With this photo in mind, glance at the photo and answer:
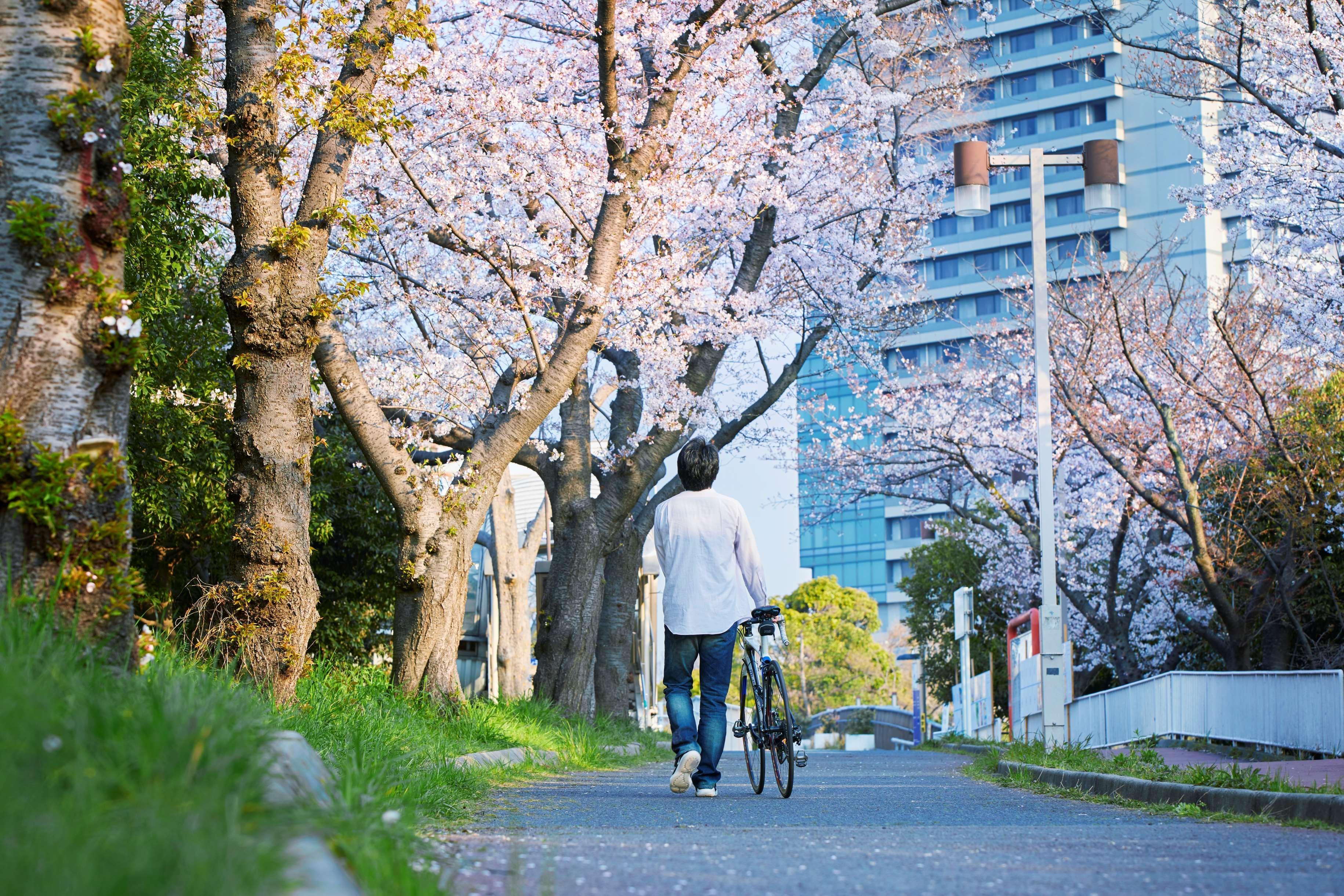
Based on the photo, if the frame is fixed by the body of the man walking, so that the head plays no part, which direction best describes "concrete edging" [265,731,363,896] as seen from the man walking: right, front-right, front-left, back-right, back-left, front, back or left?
back

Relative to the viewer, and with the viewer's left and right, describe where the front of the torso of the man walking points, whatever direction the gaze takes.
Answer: facing away from the viewer

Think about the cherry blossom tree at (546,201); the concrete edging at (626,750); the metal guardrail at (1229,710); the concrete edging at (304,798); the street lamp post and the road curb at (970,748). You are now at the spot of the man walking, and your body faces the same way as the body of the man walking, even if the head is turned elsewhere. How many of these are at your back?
1

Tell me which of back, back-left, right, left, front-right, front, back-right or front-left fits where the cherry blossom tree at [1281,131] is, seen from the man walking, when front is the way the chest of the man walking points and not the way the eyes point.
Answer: front-right

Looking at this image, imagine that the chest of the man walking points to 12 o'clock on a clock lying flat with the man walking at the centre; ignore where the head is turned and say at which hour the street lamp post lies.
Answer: The street lamp post is roughly at 1 o'clock from the man walking.

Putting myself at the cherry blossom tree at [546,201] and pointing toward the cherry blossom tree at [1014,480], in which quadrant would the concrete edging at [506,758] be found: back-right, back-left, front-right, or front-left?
back-right

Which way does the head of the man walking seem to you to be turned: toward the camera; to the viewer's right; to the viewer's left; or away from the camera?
away from the camera

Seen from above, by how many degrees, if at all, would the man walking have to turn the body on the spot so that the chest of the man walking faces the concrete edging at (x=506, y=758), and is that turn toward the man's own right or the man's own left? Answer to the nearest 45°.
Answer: approximately 45° to the man's own left

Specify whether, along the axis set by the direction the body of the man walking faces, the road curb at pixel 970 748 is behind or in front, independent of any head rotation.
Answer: in front

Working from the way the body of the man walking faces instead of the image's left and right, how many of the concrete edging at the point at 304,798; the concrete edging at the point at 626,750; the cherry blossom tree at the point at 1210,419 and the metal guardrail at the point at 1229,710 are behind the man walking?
1

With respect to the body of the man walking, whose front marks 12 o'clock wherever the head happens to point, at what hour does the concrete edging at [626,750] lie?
The concrete edging is roughly at 12 o'clock from the man walking.

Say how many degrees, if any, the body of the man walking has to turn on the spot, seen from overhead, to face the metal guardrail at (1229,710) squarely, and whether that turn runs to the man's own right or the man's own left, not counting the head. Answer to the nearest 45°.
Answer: approximately 45° to the man's own right

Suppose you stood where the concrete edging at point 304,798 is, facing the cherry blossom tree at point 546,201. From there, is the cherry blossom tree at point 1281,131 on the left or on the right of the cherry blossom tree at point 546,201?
right
